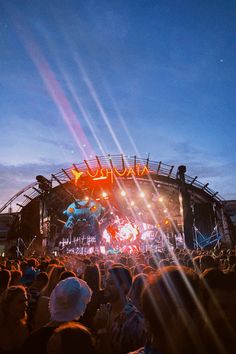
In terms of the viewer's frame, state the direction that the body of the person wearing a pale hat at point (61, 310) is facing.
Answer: away from the camera

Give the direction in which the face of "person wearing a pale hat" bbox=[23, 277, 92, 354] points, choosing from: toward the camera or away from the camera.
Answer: away from the camera
